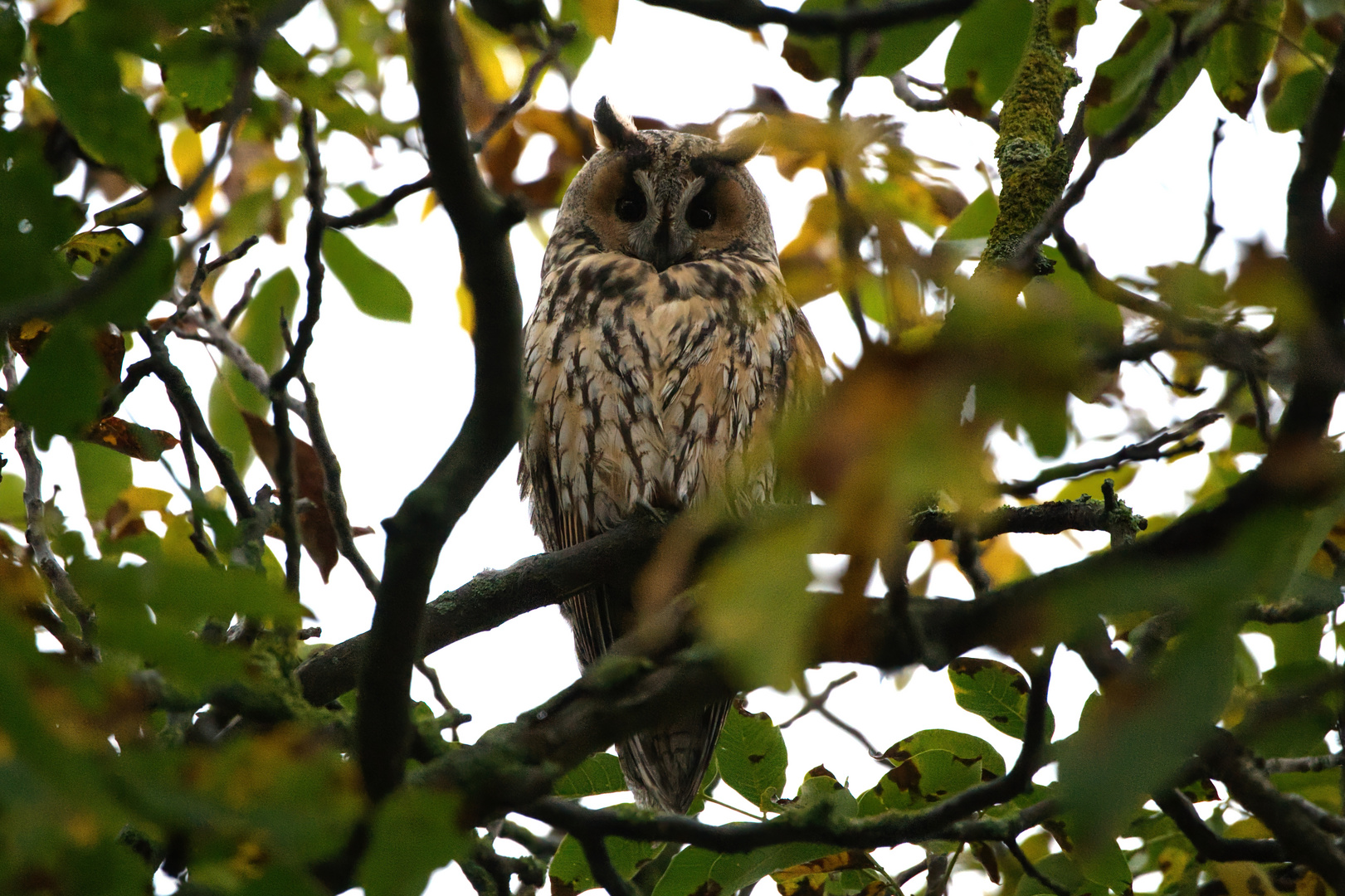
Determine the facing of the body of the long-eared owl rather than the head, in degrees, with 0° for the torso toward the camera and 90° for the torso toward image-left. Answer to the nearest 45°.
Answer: approximately 0°

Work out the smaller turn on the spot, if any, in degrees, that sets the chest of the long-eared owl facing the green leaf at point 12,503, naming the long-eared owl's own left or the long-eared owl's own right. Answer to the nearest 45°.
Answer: approximately 45° to the long-eared owl's own right

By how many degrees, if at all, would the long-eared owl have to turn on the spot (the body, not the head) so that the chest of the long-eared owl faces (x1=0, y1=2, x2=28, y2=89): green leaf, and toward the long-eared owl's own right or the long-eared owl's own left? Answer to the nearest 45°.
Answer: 0° — it already faces it
